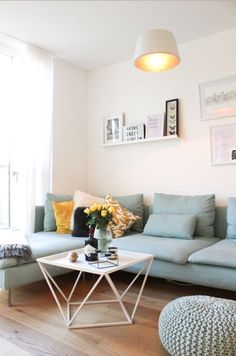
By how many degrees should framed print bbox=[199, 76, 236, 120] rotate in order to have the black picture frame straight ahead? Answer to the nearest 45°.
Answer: approximately 45° to its right

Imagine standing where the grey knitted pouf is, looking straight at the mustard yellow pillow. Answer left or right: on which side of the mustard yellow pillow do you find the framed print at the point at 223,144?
right

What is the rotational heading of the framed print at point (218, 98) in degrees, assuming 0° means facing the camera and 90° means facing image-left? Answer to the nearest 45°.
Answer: approximately 45°

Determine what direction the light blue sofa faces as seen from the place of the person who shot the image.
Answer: facing the viewer and to the left of the viewer

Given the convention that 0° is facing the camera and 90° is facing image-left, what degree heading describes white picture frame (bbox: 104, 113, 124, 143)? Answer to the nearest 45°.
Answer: approximately 45°

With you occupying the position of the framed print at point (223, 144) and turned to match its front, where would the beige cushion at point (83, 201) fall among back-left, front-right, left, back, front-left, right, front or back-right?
front-right

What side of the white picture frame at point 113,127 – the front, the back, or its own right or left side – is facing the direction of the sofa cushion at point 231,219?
left

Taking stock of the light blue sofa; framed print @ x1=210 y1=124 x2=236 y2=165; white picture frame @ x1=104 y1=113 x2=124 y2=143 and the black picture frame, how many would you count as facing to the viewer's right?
0

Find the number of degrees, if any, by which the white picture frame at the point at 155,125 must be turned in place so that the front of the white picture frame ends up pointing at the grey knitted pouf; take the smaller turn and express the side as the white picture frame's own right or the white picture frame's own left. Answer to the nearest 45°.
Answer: approximately 45° to the white picture frame's own left

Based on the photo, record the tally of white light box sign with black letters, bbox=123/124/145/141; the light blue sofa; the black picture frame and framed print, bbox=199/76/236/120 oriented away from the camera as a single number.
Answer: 0

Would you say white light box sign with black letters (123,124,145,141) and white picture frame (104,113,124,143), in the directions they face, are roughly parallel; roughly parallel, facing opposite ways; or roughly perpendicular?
roughly parallel

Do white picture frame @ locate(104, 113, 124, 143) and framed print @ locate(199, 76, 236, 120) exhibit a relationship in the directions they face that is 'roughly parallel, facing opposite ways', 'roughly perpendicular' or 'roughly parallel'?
roughly parallel

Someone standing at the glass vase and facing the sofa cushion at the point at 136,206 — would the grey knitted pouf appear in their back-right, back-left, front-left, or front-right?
back-right
